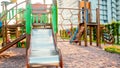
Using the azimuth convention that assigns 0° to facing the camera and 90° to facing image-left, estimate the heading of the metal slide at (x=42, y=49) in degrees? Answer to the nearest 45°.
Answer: approximately 0°

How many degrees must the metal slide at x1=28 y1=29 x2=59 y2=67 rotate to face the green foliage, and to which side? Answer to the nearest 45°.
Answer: approximately 135° to its left
